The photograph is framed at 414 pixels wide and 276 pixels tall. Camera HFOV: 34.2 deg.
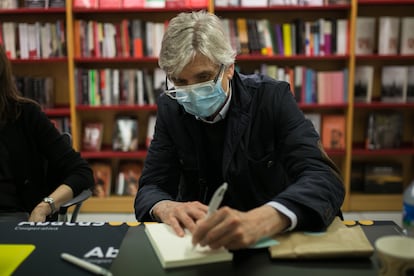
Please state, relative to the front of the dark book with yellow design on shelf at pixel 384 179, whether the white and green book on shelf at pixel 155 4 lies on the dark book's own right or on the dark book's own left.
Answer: on the dark book's own right

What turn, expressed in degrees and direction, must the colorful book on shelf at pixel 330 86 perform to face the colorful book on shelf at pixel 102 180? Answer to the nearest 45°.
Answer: approximately 90° to its right

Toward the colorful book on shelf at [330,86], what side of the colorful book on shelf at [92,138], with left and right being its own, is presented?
left

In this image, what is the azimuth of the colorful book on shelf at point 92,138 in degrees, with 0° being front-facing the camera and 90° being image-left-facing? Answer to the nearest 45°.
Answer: approximately 0°

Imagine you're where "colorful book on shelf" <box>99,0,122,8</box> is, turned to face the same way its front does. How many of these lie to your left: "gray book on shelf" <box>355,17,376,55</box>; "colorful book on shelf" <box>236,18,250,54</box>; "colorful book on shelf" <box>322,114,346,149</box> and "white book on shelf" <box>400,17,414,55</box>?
4

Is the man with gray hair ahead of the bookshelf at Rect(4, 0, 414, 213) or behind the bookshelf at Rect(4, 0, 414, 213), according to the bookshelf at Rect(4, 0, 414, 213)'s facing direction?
ahead

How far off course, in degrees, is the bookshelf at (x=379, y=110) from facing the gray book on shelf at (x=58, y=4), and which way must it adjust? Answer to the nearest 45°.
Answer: approximately 90° to its right

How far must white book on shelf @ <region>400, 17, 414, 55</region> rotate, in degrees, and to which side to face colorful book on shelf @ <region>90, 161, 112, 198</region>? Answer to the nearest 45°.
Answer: approximately 90° to its right

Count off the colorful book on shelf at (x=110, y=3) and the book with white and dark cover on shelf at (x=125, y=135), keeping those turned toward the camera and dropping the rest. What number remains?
2
